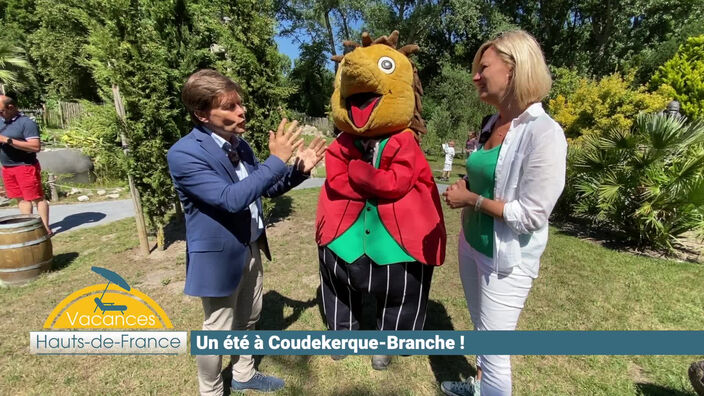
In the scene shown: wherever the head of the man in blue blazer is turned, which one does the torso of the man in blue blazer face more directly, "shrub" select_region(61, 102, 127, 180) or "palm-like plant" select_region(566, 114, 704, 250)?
the palm-like plant

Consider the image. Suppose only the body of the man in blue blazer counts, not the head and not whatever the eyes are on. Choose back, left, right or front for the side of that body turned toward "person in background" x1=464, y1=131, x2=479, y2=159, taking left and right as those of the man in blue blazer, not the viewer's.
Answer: left

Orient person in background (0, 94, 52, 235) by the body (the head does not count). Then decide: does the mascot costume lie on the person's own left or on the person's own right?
on the person's own left

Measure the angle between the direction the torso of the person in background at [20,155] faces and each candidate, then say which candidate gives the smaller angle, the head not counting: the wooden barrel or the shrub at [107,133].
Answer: the wooden barrel

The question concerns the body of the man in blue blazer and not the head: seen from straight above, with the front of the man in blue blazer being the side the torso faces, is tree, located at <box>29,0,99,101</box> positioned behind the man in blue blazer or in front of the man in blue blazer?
behind

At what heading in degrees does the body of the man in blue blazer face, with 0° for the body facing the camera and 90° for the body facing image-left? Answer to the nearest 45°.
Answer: approximately 315°

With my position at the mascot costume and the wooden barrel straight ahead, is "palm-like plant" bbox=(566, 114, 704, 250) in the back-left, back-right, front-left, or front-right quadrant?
back-right

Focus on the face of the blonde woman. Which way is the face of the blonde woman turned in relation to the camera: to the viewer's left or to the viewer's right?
to the viewer's left

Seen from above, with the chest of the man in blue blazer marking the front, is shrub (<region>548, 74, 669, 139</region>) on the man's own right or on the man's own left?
on the man's own left

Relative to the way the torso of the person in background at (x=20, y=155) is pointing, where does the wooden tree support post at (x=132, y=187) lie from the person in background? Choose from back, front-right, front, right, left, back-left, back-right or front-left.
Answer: left
